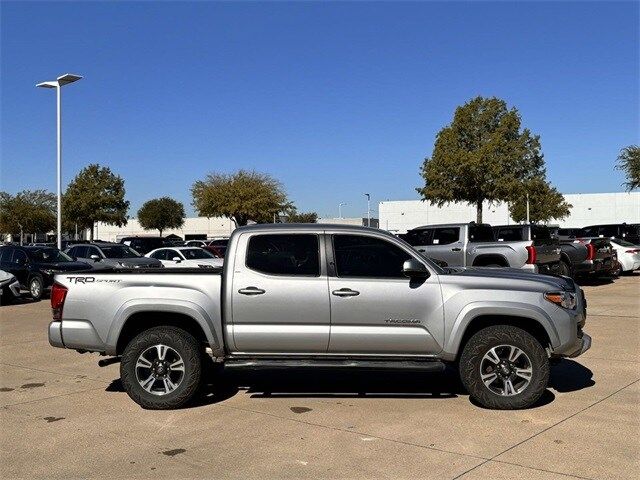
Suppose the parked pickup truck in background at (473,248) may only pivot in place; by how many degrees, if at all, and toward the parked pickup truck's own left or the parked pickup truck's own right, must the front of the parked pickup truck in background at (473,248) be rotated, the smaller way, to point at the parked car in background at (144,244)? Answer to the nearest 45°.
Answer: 0° — it already faces it

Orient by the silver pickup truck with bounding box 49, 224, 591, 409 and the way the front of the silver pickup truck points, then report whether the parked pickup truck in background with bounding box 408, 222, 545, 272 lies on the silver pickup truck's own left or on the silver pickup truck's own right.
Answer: on the silver pickup truck's own left

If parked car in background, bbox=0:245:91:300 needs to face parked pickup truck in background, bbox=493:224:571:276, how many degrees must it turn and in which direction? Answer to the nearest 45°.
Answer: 0° — it already faces it

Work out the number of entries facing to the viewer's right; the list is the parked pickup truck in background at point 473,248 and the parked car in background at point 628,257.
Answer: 0

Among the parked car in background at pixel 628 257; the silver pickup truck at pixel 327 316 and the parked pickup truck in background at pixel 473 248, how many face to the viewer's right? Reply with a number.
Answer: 1

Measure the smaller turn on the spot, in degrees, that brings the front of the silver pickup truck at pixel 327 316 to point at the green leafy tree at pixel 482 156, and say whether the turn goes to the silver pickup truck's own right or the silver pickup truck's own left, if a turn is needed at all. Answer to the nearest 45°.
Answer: approximately 90° to the silver pickup truck's own left

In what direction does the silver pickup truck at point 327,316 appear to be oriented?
to the viewer's right

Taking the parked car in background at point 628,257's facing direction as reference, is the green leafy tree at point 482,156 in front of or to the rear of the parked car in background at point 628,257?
in front

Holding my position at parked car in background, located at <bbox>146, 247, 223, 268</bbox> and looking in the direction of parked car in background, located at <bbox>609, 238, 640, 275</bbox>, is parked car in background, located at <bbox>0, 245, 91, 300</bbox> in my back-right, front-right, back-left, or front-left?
back-right
